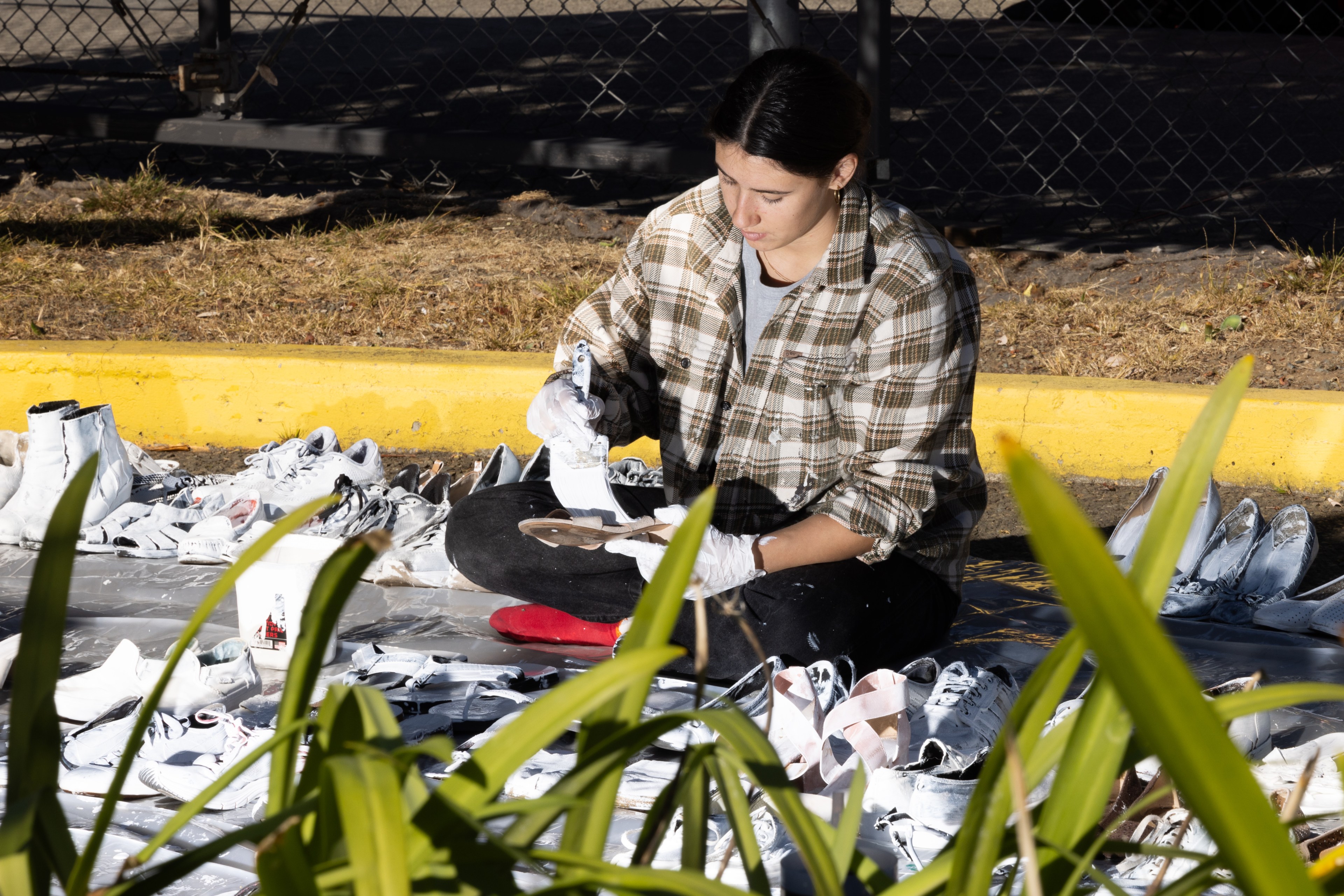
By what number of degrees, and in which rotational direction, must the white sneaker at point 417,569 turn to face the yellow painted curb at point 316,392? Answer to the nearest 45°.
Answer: approximately 90° to its right

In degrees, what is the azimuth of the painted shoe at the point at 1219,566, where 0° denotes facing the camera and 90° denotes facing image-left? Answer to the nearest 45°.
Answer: approximately 45°

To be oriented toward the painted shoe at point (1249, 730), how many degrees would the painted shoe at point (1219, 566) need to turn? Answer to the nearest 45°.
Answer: approximately 45° to its left

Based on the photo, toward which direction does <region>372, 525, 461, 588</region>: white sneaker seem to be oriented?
to the viewer's left

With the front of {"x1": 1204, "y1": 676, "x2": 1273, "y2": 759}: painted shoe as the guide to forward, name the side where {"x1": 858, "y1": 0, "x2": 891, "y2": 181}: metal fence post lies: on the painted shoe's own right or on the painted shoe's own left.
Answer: on the painted shoe's own right

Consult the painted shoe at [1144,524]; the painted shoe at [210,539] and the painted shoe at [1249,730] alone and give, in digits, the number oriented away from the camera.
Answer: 0

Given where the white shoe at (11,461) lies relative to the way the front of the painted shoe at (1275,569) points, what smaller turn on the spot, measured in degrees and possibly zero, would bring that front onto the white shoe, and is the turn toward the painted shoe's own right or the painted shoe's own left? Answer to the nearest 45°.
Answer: approximately 45° to the painted shoe's own right

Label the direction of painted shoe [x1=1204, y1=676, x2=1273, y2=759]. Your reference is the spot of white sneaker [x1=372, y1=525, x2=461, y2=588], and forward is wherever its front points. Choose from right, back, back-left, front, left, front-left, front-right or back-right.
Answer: back-left

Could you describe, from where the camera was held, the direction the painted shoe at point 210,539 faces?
facing the viewer and to the left of the viewer

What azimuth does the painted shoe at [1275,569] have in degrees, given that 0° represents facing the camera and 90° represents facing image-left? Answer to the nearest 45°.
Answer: approximately 45°
